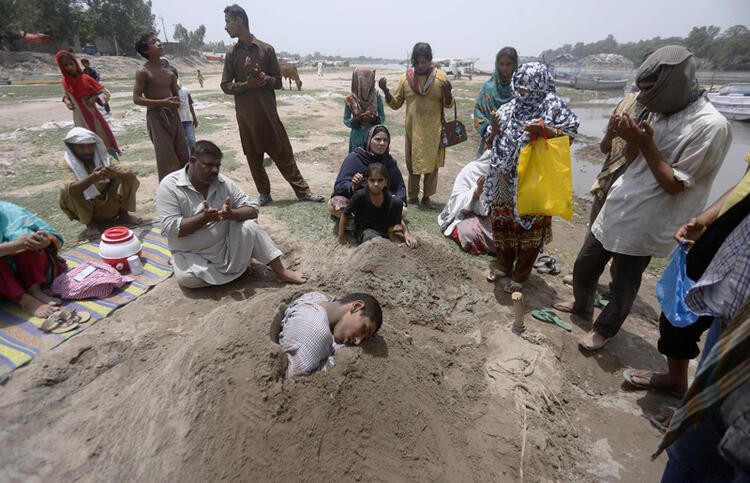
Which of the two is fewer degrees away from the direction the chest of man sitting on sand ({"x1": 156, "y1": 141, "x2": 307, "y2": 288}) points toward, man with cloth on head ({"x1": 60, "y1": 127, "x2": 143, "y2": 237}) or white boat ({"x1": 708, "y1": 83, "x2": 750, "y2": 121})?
the white boat

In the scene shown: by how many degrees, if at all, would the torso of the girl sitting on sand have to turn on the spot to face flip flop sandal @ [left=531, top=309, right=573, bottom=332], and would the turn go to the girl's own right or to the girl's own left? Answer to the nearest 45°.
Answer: approximately 45° to the girl's own left

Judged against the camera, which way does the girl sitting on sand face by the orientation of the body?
toward the camera

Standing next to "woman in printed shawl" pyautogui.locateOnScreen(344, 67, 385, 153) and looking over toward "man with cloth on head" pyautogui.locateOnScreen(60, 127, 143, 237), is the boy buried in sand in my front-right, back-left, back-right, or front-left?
front-left

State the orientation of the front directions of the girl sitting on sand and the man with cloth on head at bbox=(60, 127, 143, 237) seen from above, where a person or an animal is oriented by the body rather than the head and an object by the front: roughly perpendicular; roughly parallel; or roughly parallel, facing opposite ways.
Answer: roughly perpendicular

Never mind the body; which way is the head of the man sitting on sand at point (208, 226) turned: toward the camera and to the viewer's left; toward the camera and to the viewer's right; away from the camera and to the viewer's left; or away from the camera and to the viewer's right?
toward the camera and to the viewer's right

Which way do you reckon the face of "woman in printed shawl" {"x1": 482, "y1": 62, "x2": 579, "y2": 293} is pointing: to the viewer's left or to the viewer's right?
to the viewer's left

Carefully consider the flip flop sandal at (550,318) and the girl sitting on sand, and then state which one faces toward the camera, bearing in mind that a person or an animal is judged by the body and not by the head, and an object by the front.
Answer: the girl sitting on sand

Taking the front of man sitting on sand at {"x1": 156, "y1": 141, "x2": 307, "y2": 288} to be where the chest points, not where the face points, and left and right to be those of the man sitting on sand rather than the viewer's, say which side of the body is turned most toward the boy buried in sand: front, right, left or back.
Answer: front

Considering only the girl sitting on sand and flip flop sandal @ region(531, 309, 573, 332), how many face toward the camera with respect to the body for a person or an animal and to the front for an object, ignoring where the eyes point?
1

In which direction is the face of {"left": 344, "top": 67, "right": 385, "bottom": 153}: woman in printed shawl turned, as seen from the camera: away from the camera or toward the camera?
toward the camera

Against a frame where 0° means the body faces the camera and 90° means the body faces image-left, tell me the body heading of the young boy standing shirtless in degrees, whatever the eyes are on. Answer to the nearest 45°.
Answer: approximately 315°
